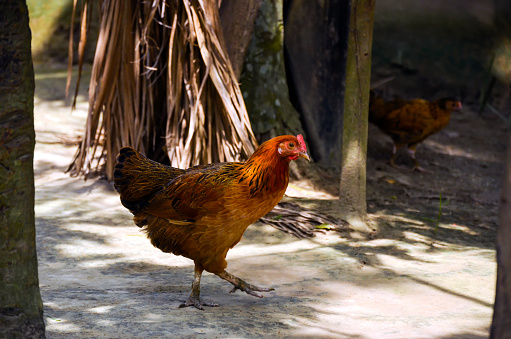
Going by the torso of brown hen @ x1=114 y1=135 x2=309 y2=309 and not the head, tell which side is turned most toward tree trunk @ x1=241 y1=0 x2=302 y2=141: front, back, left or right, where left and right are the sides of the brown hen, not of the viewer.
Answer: left

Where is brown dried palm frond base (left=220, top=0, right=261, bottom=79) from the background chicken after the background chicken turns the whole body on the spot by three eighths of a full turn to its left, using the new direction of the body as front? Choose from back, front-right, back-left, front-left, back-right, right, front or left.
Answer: left

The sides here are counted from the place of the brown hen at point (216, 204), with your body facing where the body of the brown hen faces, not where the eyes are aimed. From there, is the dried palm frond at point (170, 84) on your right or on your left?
on your left

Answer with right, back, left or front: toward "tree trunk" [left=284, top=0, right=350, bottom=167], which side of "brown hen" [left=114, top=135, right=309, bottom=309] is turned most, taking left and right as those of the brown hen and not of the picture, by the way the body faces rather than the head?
left

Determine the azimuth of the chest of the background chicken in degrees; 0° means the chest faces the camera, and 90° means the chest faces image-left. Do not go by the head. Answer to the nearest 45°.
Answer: approximately 270°

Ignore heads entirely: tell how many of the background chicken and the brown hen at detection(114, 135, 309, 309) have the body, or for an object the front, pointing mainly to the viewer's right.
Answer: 2

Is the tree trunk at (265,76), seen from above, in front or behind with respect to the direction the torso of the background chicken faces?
behind

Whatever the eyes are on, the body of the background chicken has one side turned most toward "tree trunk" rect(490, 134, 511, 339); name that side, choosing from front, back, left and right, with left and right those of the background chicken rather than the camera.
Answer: right

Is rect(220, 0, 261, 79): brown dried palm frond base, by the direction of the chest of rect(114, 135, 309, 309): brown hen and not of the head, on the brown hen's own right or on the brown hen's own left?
on the brown hen's own left

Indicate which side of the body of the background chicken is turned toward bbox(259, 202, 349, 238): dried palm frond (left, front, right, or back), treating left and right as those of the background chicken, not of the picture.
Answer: right

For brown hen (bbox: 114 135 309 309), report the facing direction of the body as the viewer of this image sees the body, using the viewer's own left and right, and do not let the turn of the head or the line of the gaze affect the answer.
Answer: facing to the right of the viewer
